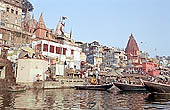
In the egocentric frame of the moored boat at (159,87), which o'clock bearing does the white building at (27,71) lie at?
The white building is roughly at 12 o'clock from the moored boat.

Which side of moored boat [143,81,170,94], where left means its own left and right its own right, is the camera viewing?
left
